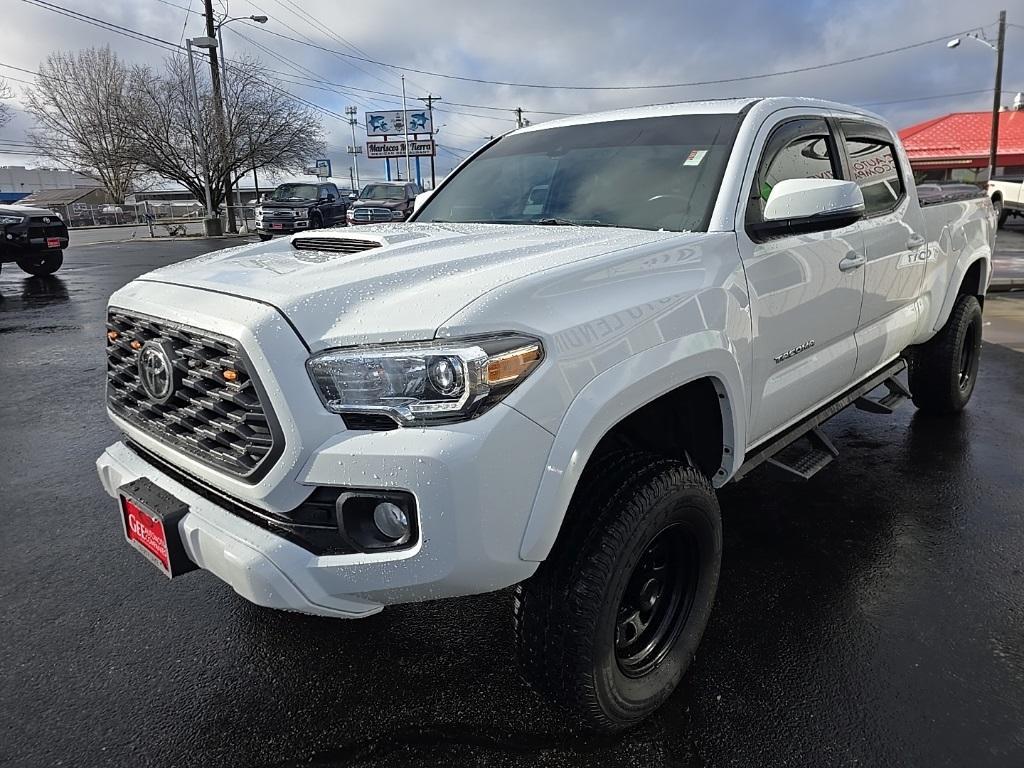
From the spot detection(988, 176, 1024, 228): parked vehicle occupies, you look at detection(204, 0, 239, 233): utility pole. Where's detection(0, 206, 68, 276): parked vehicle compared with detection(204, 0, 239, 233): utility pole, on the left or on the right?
left

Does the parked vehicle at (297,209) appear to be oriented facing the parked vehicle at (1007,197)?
no

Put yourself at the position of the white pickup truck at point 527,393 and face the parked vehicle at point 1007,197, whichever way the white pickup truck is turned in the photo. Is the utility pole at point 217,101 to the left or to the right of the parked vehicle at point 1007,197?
left

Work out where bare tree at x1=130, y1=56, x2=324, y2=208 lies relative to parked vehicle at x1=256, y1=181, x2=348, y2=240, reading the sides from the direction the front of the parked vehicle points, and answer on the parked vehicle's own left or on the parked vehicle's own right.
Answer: on the parked vehicle's own right

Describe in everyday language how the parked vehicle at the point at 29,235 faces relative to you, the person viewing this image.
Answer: facing the viewer and to the right of the viewer

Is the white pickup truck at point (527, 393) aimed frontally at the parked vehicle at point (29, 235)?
no

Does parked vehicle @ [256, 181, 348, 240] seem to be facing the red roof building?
no

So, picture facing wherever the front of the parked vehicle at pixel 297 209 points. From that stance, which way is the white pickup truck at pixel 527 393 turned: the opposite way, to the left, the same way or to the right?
the same way

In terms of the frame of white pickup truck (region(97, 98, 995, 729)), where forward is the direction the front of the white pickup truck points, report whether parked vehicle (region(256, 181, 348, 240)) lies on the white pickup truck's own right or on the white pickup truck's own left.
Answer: on the white pickup truck's own right

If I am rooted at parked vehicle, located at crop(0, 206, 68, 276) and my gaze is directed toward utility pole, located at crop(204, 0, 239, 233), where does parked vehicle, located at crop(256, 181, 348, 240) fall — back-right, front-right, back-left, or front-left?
front-right

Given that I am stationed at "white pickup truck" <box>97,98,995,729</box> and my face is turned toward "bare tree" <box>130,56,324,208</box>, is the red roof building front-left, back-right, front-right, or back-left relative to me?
front-right

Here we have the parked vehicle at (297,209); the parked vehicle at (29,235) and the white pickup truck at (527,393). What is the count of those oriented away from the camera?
0

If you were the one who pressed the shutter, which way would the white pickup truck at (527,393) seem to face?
facing the viewer and to the left of the viewer

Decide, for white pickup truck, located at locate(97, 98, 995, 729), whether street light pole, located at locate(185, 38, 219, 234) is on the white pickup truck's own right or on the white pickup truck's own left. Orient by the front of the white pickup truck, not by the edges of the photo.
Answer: on the white pickup truck's own right

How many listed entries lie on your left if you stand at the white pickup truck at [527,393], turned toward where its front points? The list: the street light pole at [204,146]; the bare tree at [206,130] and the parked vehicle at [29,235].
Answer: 0

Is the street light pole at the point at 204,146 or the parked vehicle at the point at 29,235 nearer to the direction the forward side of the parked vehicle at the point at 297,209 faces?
the parked vehicle

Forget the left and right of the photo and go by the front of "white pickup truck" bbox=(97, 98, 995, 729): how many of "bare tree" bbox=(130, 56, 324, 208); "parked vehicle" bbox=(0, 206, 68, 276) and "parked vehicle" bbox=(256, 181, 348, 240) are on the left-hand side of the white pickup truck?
0

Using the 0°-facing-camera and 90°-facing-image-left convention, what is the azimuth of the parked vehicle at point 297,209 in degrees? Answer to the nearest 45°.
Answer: approximately 45°

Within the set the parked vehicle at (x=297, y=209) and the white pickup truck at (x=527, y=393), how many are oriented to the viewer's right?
0
